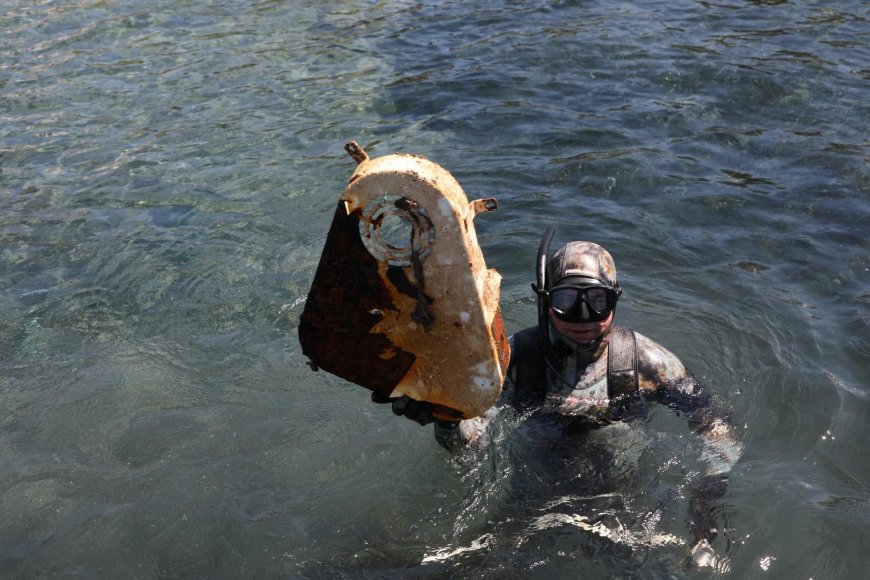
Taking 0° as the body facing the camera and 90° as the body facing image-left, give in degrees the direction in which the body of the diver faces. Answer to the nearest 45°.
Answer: approximately 0°
